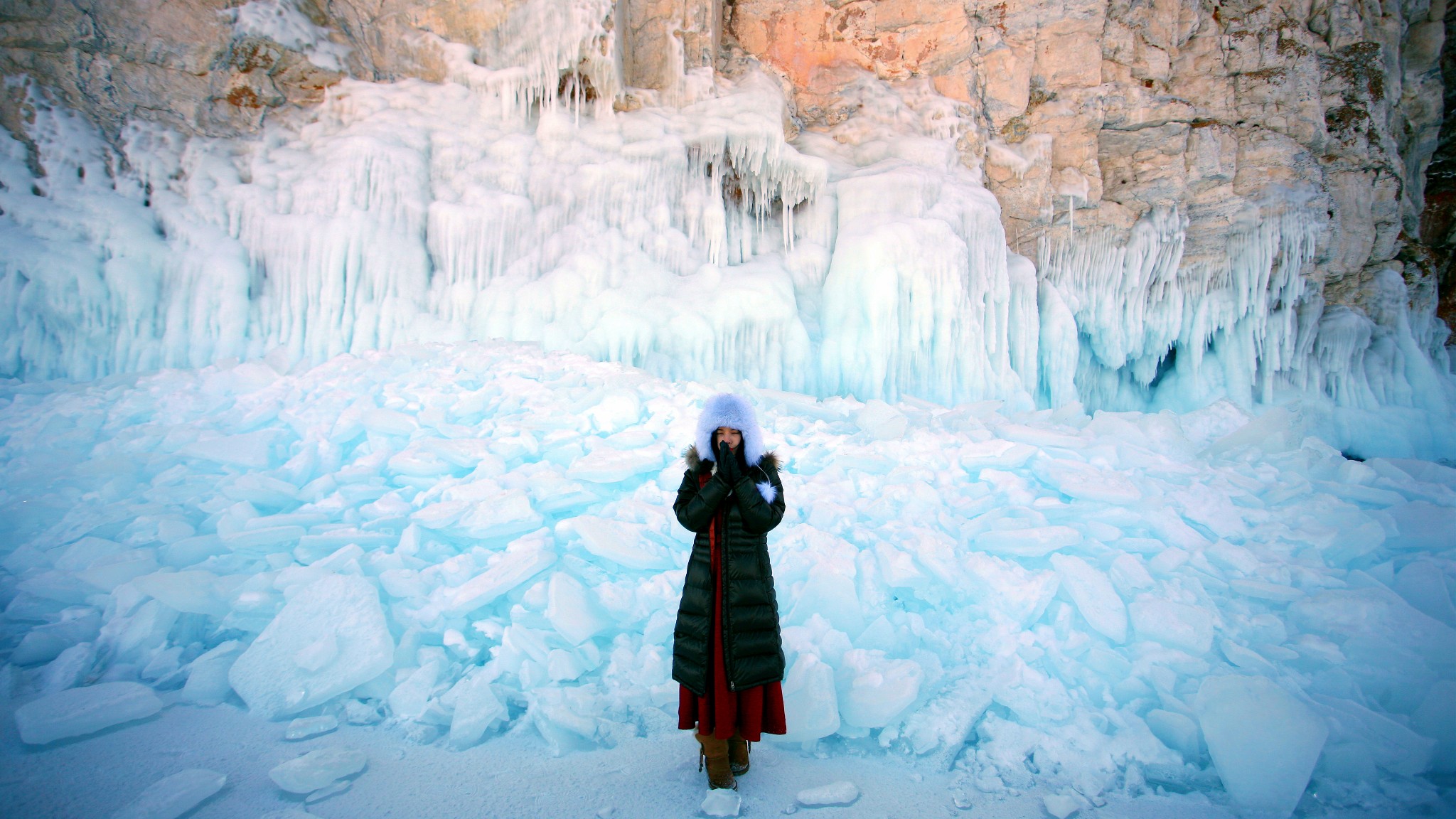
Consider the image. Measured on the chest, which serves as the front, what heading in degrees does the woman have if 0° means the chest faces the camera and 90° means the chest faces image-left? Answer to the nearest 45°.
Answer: approximately 0°
